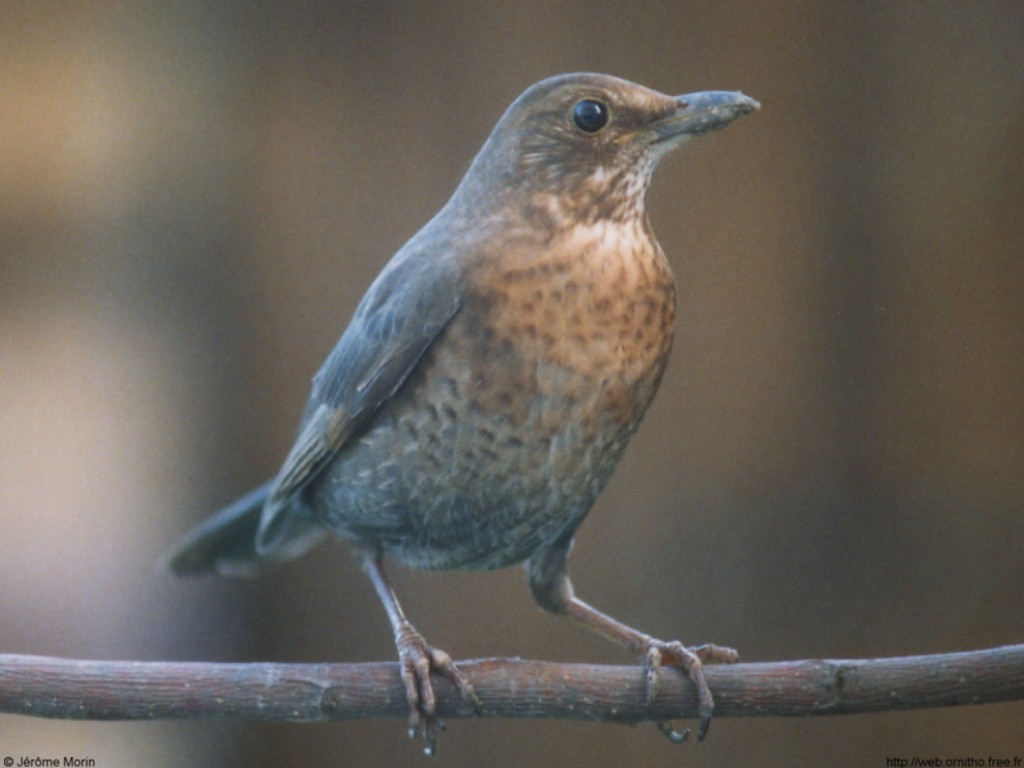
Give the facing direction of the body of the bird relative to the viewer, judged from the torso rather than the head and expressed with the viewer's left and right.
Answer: facing the viewer and to the right of the viewer
